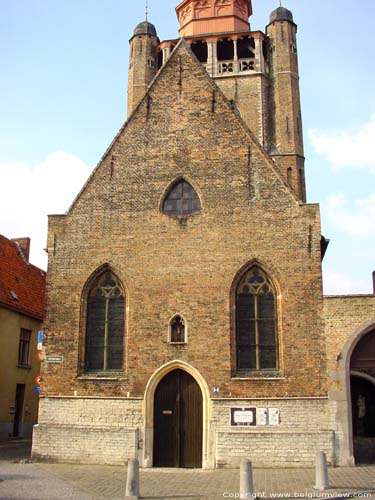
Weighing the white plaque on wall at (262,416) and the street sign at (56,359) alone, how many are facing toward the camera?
2

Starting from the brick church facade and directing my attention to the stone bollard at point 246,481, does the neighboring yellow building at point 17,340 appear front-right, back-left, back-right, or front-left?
back-right

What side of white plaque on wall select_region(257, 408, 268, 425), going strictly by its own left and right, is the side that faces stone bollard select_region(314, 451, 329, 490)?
front

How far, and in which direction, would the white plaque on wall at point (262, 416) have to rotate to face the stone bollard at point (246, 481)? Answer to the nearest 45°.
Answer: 0° — it already faces it

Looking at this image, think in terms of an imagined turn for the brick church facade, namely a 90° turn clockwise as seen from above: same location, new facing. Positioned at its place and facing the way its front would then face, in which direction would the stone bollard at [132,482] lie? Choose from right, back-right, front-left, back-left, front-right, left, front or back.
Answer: left

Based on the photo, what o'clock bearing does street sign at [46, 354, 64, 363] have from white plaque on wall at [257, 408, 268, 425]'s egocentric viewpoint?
The street sign is roughly at 3 o'clock from the white plaque on wall.

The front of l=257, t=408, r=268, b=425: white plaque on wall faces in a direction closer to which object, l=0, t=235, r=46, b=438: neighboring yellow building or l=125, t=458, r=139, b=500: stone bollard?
the stone bollard

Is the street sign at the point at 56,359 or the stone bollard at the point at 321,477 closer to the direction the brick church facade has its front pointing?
the stone bollard

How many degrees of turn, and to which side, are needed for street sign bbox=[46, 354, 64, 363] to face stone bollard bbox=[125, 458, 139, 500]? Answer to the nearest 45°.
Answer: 0° — it already faces it

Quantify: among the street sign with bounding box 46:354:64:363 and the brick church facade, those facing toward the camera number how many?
2

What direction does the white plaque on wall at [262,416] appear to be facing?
toward the camera

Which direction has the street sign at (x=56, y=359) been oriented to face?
toward the camera

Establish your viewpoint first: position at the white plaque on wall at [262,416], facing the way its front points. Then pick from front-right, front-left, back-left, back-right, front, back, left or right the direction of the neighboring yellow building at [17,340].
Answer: back-right

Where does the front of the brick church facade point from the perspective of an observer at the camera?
facing the viewer
